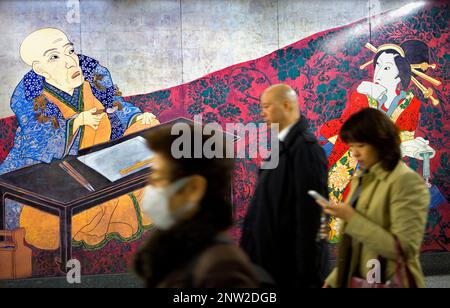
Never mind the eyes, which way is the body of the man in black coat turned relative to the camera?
to the viewer's left

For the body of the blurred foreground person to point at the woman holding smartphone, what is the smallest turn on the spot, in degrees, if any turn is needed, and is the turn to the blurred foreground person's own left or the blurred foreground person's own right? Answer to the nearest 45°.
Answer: approximately 135° to the blurred foreground person's own right

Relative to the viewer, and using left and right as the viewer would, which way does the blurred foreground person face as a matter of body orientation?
facing to the left of the viewer

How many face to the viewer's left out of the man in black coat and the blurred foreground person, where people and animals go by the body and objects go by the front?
2

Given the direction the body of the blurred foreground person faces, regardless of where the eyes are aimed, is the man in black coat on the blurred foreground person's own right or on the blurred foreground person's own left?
on the blurred foreground person's own right

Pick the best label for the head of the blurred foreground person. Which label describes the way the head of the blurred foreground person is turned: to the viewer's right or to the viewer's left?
to the viewer's left
